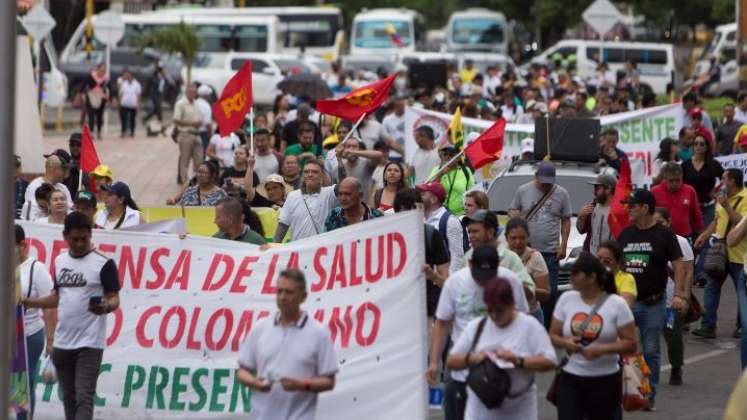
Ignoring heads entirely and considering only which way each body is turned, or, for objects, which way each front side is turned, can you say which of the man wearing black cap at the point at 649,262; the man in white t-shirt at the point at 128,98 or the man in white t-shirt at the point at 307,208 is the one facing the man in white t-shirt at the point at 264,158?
the man in white t-shirt at the point at 128,98

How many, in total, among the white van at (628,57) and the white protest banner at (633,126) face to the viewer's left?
1

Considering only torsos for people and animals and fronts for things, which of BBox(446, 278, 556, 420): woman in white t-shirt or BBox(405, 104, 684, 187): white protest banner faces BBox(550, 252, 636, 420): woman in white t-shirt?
the white protest banner

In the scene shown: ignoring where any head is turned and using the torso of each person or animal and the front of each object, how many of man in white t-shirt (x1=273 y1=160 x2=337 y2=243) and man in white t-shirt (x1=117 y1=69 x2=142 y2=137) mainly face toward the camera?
2

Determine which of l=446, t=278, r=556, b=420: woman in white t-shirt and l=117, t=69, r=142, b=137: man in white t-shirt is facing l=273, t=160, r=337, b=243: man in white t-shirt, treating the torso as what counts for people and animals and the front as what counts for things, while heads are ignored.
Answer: l=117, t=69, r=142, b=137: man in white t-shirt

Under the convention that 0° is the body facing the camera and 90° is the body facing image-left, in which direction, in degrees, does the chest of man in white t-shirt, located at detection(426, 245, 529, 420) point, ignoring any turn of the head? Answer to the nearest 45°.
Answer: approximately 0°

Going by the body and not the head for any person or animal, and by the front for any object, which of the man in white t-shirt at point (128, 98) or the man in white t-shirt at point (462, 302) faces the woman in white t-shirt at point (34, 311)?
the man in white t-shirt at point (128, 98)

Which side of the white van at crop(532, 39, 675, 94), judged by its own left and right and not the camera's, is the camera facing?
left
